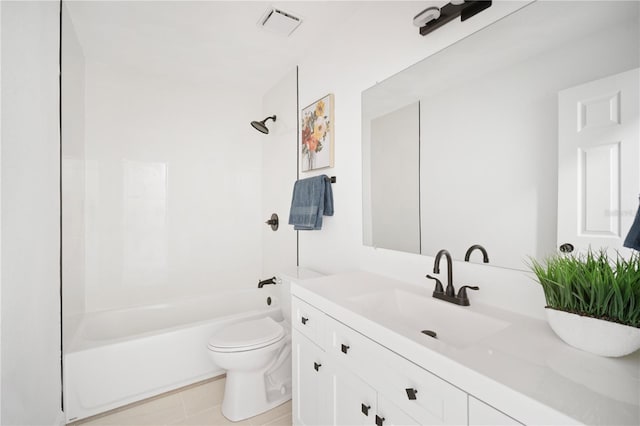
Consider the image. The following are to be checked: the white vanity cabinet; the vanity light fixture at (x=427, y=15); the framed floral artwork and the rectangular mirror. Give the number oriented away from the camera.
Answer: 0

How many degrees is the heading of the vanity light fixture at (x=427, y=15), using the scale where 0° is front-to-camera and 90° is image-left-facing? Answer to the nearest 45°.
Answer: approximately 45°

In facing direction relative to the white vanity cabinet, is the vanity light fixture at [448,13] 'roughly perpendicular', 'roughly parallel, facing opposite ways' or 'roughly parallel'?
roughly parallel

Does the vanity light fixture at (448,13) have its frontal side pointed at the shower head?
no

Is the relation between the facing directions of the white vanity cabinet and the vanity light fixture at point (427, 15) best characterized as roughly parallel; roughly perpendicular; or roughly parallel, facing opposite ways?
roughly parallel

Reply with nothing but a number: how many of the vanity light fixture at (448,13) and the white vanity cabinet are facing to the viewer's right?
0

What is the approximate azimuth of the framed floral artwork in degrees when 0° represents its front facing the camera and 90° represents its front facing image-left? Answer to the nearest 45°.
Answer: approximately 45°

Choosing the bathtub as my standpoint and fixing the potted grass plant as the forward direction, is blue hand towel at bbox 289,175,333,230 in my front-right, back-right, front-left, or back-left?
front-left

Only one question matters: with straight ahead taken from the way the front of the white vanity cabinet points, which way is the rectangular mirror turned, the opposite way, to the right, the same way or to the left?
the same way

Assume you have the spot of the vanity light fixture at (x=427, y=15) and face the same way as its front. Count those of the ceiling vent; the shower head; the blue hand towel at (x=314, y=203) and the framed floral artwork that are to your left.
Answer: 0

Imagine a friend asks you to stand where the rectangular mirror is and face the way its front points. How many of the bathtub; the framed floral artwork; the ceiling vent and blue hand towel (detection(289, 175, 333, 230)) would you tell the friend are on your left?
0

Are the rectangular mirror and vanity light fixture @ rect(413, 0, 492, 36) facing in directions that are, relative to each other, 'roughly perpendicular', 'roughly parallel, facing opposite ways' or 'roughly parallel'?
roughly parallel

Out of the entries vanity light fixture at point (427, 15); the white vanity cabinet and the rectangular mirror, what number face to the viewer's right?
0
